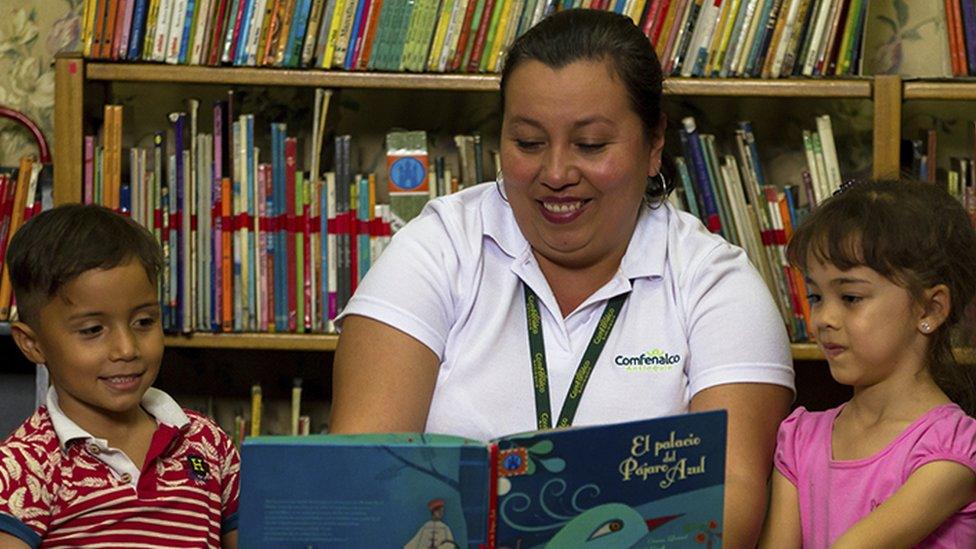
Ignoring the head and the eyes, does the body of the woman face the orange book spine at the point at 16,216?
no

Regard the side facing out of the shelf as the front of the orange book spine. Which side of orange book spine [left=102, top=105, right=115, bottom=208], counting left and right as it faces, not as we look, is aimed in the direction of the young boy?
front

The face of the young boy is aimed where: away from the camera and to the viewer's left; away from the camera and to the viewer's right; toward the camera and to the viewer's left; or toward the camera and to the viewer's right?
toward the camera and to the viewer's right

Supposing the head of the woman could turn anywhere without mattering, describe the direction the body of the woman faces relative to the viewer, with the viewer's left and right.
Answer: facing the viewer

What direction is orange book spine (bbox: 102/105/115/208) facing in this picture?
toward the camera

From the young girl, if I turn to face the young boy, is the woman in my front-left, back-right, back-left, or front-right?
front-right

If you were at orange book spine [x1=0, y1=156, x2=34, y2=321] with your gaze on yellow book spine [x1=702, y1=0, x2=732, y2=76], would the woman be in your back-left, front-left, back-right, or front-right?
front-right

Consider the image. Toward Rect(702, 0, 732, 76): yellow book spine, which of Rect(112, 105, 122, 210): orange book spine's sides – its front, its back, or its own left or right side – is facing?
left

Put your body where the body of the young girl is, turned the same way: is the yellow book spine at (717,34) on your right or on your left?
on your right

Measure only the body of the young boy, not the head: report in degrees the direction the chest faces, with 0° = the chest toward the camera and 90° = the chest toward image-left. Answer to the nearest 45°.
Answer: approximately 315°

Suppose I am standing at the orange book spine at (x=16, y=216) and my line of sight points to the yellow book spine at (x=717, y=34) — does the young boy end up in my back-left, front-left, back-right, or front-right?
front-right

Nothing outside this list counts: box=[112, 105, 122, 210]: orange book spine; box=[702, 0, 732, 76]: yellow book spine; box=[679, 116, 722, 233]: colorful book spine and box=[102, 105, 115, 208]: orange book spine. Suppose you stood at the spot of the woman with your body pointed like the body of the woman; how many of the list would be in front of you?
0

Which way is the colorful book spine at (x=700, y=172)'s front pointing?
toward the camera

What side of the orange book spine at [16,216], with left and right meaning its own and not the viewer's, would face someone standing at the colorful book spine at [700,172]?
left
